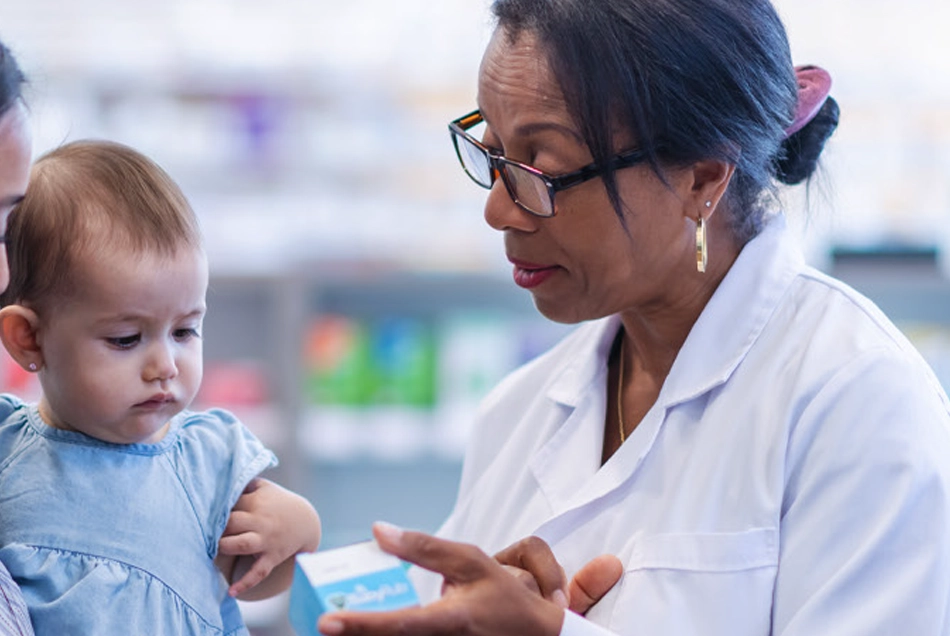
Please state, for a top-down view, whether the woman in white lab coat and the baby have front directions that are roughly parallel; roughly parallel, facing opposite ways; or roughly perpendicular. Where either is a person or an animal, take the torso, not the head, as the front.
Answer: roughly perpendicular

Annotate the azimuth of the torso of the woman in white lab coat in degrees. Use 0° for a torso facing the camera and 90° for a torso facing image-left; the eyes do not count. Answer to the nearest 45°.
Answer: approximately 45°

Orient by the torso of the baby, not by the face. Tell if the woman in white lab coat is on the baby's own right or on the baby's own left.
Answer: on the baby's own left

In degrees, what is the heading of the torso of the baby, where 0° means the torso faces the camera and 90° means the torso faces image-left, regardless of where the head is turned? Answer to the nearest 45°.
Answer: approximately 315°

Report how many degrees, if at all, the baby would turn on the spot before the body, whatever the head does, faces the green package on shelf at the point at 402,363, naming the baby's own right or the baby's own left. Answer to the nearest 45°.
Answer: approximately 135° to the baby's own left

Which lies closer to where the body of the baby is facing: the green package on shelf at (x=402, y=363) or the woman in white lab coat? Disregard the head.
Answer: the woman in white lab coat

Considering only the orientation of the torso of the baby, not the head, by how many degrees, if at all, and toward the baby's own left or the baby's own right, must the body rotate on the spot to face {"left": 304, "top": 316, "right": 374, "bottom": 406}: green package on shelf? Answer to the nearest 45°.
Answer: approximately 135° to the baby's own left

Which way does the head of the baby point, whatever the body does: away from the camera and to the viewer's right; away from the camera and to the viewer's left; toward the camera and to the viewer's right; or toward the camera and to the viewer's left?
toward the camera and to the viewer's right

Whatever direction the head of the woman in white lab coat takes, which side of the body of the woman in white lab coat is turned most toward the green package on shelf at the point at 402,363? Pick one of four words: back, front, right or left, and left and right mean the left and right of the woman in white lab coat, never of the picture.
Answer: right
